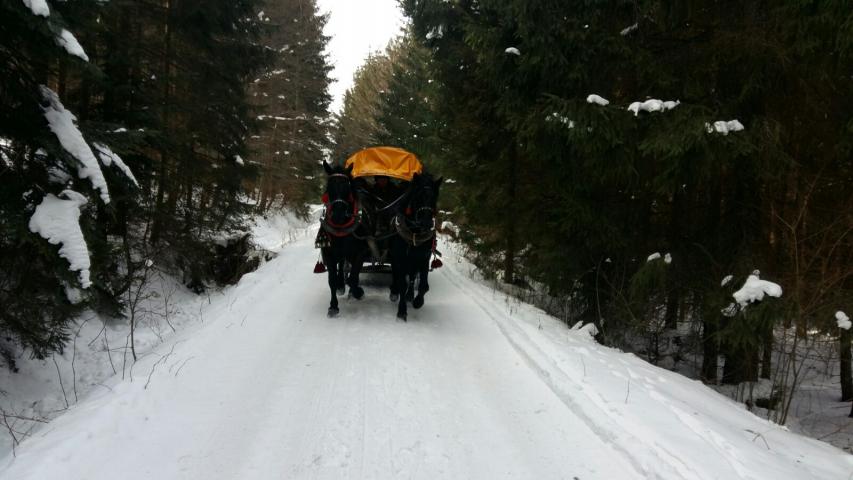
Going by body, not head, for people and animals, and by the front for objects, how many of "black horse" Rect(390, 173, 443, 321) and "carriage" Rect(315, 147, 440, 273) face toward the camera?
2

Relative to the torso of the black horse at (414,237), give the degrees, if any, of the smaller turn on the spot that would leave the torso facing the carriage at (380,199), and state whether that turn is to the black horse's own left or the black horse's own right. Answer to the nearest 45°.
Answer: approximately 135° to the black horse's own right

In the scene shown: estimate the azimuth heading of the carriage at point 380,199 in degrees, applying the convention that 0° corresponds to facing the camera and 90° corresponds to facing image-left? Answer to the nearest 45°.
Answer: approximately 0°
